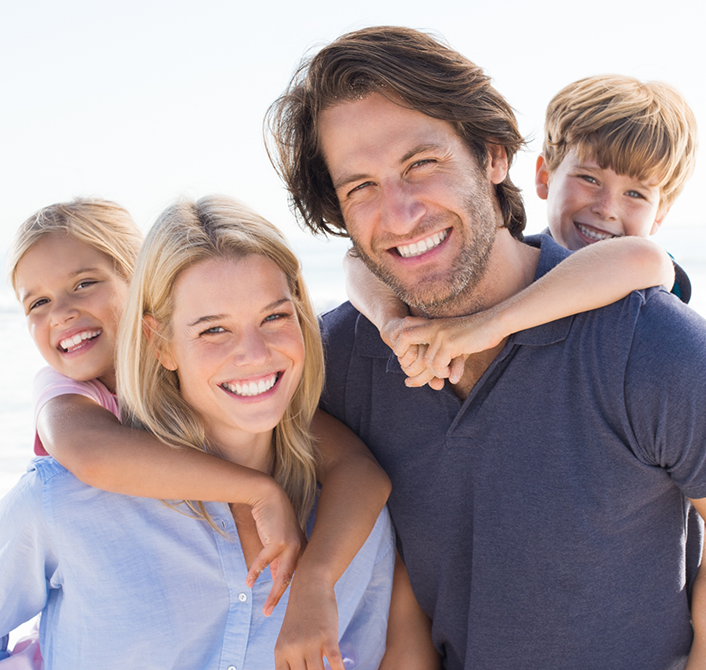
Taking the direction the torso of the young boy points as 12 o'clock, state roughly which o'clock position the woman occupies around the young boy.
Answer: The woman is roughly at 1 o'clock from the young boy.

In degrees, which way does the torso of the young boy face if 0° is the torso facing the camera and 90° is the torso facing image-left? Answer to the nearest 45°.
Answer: approximately 0°
